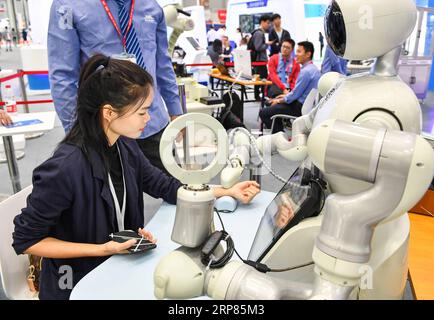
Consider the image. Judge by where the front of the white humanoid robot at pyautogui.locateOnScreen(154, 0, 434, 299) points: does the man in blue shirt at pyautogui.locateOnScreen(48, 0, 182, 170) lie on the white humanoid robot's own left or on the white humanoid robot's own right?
on the white humanoid robot's own right

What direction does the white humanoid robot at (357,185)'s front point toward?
to the viewer's left

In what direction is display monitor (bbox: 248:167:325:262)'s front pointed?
to the viewer's left

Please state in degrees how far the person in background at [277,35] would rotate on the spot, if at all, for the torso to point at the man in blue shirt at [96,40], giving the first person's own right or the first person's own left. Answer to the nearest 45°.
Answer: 0° — they already face them

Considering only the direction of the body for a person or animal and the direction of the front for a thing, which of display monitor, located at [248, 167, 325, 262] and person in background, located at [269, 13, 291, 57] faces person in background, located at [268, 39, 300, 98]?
person in background, located at [269, 13, 291, 57]

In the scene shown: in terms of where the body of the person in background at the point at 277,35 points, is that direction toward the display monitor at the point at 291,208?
yes

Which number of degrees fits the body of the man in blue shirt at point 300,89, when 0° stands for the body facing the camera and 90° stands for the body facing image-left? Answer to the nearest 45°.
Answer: approximately 90°

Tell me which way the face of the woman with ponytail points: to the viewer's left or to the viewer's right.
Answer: to the viewer's right

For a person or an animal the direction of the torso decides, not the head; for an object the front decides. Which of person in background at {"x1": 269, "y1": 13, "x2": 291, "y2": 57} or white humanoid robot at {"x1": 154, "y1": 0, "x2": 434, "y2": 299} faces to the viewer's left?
the white humanoid robot

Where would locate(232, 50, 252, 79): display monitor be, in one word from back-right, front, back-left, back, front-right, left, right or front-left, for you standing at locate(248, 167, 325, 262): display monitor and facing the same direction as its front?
right

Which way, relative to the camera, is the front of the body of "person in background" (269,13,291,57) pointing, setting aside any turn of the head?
toward the camera

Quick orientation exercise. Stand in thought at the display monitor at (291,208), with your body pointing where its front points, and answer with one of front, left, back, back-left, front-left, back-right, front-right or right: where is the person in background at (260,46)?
right

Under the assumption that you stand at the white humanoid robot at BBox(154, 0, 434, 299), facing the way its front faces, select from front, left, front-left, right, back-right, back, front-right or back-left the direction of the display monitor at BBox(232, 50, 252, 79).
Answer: right

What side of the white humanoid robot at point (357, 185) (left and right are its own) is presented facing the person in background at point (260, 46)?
right

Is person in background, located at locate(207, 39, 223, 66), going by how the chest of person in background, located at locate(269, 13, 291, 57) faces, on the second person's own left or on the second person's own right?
on the second person's own right

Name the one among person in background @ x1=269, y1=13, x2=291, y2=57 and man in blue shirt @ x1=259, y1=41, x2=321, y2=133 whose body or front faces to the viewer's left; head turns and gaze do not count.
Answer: the man in blue shirt

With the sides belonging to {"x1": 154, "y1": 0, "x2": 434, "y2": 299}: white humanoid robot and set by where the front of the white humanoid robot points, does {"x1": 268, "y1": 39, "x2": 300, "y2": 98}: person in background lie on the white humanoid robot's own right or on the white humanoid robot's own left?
on the white humanoid robot's own right

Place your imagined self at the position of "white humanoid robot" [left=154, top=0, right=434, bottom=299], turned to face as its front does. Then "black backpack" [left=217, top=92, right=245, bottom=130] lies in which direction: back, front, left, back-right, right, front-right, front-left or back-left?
right

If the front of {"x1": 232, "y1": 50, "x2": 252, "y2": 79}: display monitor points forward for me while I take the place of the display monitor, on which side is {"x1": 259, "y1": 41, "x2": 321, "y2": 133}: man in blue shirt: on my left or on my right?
on my left
